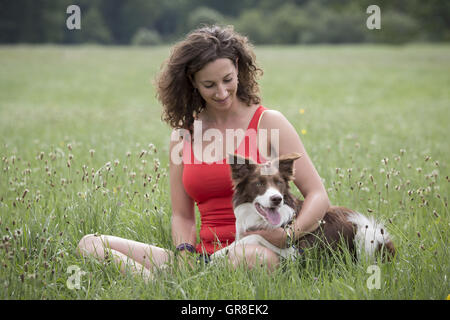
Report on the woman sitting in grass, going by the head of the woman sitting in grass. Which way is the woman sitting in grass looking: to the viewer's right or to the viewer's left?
to the viewer's right

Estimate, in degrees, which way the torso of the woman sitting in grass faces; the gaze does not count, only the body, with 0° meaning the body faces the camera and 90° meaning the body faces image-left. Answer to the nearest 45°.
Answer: approximately 0°
